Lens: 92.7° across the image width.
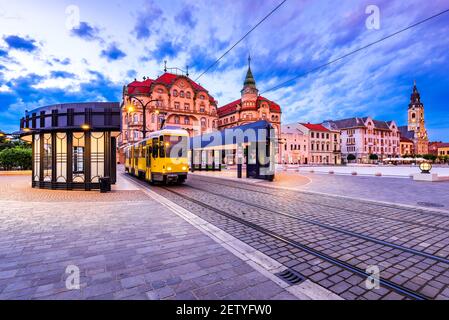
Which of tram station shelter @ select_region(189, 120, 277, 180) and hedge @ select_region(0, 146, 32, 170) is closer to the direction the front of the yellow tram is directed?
the tram station shelter

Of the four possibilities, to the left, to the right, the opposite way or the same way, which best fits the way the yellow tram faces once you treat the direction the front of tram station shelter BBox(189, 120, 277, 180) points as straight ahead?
to the left

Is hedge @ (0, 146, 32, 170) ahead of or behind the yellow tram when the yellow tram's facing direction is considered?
behind

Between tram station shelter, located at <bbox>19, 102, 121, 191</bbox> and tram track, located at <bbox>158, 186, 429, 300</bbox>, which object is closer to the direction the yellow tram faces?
the tram track

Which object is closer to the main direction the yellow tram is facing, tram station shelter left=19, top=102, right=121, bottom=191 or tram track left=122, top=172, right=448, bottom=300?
the tram track

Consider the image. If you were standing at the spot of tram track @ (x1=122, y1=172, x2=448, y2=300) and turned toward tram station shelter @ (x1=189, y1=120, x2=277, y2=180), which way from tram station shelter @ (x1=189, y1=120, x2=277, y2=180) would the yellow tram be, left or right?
left

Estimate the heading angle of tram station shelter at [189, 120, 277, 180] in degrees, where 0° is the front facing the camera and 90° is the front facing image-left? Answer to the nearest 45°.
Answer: approximately 45°

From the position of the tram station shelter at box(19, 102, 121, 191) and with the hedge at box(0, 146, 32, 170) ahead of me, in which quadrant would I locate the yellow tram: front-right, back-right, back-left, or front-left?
back-right
